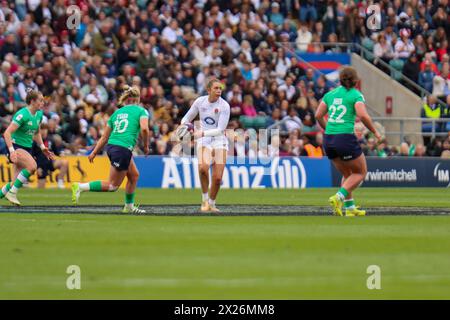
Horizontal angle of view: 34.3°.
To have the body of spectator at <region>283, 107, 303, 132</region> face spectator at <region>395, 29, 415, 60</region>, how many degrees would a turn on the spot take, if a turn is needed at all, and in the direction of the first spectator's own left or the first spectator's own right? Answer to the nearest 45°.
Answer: approximately 135° to the first spectator's own left

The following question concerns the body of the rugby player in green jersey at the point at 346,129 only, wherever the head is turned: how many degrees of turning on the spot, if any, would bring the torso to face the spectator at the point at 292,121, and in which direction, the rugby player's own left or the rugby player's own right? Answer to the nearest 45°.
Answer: approximately 45° to the rugby player's own left

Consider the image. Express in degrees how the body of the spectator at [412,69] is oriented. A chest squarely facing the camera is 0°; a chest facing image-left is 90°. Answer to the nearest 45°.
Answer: approximately 45°

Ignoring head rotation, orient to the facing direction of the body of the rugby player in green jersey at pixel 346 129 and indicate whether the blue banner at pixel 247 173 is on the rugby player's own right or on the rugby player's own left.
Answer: on the rugby player's own left

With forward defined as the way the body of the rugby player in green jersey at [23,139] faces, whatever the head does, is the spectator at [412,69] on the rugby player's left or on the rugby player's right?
on the rugby player's left

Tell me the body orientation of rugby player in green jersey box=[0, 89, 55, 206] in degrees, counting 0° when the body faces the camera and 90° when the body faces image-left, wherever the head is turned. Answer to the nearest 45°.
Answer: approximately 315°

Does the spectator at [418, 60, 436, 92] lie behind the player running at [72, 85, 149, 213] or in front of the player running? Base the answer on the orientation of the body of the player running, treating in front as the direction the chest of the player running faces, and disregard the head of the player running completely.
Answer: in front

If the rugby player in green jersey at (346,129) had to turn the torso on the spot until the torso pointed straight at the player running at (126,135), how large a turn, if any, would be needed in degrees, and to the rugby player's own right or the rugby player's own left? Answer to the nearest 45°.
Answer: approximately 135° to the rugby player's own left

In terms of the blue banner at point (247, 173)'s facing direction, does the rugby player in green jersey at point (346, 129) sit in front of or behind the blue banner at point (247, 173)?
in front
